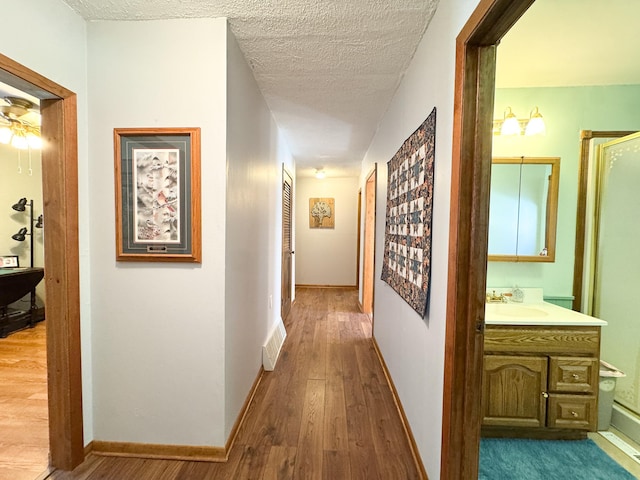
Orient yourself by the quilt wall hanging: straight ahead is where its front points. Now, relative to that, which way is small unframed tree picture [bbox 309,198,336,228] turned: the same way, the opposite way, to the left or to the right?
to the left

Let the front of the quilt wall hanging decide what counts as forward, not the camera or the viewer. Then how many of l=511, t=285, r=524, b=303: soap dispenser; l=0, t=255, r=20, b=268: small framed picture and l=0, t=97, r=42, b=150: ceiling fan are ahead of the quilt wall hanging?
2

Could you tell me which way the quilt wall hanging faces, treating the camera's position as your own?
facing to the left of the viewer

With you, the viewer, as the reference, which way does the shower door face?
facing the viewer and to the left of the viewer

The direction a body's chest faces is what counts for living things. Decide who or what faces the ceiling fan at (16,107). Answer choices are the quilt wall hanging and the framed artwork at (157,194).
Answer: the quilt wall hanging

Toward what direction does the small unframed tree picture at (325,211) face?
toward the camera

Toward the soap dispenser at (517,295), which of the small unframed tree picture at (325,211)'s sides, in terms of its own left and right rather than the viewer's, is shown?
front

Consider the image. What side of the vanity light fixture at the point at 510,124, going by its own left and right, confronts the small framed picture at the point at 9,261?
right

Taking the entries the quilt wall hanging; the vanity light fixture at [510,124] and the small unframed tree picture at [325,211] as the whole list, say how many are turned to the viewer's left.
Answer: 1

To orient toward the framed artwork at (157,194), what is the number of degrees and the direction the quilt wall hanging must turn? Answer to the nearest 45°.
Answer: approximately 45° to its left

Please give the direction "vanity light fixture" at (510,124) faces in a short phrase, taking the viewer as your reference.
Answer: facing the viewer

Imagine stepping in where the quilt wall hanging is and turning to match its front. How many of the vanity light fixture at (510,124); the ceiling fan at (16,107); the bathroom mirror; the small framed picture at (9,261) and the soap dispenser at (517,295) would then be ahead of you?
2

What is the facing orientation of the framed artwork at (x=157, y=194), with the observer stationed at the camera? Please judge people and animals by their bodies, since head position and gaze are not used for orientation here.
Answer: facing the viewer
